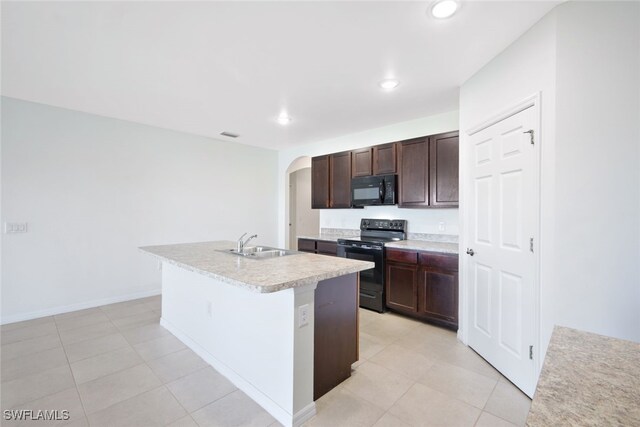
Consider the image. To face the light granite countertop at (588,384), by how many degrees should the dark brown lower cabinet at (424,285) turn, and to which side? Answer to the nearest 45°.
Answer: approximately 45° to its left

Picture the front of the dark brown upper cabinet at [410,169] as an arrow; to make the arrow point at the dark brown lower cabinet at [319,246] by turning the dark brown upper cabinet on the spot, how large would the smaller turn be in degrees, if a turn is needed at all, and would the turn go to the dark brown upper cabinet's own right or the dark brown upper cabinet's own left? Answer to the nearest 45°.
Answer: approximately 45° to the dark brown upper cabinet's own right

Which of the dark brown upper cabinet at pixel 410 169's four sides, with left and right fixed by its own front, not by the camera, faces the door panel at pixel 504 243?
left

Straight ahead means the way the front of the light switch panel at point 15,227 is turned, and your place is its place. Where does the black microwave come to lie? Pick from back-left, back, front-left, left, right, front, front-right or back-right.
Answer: front-left

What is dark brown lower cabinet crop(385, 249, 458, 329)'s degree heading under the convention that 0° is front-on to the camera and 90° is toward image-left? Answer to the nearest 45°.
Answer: approximately 45°

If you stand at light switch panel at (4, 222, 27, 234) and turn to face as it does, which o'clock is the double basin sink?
The double basin sink is roughly at 11 o'clock from the light switch panel.

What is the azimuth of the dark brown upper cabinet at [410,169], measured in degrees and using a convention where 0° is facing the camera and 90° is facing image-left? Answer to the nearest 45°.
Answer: approximately 45°

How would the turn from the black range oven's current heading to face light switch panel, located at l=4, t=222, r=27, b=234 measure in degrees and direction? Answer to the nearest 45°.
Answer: approximately 45° to its right
